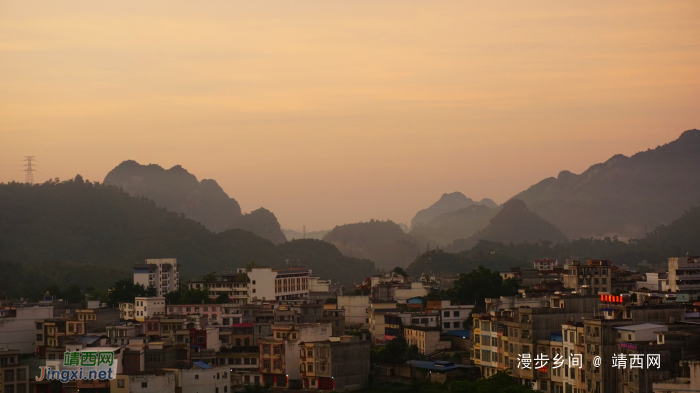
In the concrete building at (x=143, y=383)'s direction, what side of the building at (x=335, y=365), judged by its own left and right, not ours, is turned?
front

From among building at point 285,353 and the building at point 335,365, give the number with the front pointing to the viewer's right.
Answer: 0

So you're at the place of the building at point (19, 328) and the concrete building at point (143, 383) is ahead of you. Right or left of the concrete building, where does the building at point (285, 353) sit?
left

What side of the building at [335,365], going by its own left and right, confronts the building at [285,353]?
right

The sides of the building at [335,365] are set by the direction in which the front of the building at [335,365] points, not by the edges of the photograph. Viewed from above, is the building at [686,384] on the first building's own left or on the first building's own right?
on the first building's own left

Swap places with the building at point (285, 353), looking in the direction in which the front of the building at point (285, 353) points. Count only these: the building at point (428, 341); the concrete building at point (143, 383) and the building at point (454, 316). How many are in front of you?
1

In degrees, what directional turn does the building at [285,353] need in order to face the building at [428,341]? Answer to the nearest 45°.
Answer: approximately 180°

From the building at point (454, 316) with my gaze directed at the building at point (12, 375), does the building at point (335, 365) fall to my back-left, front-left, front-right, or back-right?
front-left

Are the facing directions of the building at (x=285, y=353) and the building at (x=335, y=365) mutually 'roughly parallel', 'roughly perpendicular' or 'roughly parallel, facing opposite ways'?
roughly parallel

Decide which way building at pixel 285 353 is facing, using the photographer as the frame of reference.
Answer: facing the viewer and to the left of the viewer

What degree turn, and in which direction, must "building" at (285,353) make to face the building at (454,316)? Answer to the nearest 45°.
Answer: approximately 180°

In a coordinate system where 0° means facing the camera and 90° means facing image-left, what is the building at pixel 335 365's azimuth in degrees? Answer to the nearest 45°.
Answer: approximately 45°
